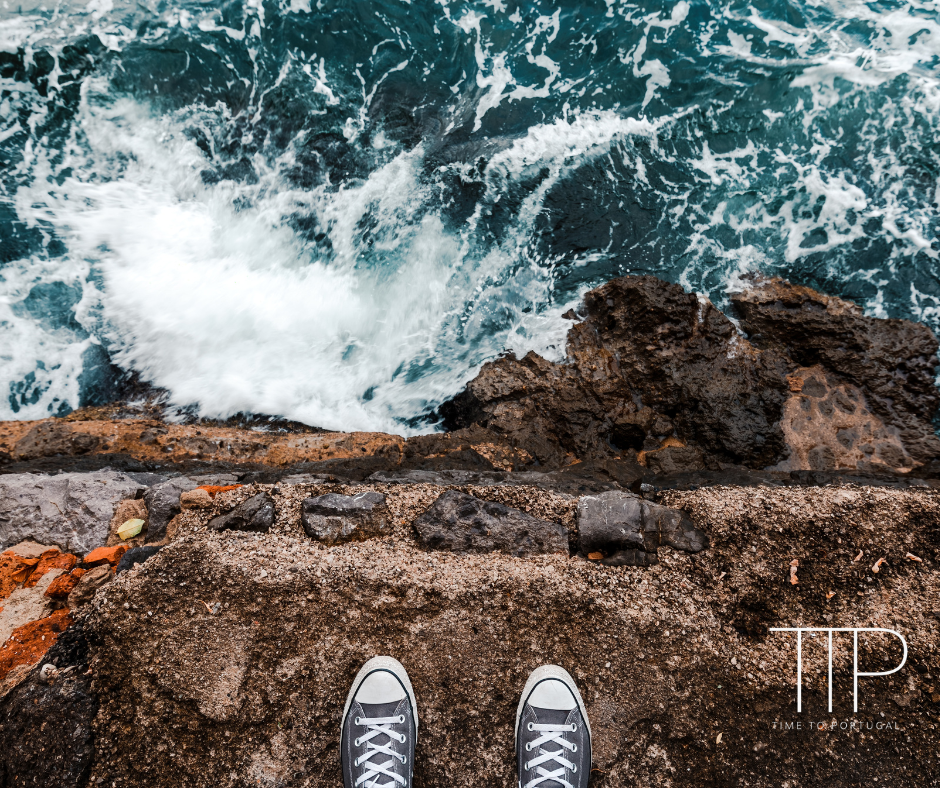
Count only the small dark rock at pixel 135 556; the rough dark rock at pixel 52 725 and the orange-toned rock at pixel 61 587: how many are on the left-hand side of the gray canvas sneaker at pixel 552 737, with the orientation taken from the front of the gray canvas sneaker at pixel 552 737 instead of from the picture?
3

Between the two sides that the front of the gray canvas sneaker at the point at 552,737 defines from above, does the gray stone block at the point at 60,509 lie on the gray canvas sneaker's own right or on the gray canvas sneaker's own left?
on the gray canvas sneaker's own left

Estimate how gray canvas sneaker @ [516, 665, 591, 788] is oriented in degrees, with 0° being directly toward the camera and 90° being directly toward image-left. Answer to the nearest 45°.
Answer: approximately 180°

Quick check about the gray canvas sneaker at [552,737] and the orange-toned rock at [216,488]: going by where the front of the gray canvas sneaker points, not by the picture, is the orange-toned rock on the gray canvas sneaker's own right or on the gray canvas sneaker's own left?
on the gray canvas sneaker's own left

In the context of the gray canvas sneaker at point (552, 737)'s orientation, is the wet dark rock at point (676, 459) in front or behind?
in front

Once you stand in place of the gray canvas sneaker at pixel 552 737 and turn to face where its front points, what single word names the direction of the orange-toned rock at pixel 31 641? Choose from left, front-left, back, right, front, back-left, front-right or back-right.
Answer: left

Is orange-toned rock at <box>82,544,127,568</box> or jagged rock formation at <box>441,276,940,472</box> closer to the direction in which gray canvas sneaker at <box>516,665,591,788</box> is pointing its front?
the jagged rock formation

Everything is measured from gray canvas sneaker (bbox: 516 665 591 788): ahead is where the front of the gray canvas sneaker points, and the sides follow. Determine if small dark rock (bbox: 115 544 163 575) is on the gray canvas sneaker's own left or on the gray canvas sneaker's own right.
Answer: on the gray canvas sneaker's own left

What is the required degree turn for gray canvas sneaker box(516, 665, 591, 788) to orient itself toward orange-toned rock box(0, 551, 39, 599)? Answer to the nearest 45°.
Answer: approximately 90° to its left

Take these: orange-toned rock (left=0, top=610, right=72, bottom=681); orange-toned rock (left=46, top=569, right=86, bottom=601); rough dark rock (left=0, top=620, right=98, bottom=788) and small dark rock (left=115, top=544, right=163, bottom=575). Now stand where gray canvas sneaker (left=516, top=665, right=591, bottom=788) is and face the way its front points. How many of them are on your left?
4
